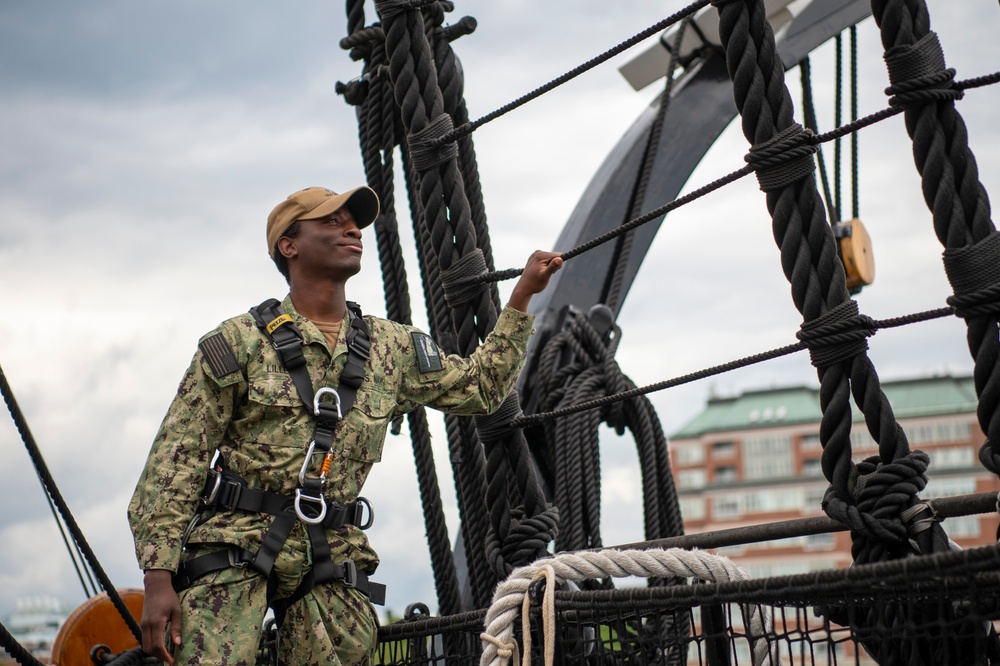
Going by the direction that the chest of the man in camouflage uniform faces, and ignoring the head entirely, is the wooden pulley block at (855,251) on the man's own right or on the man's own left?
on the man's own left

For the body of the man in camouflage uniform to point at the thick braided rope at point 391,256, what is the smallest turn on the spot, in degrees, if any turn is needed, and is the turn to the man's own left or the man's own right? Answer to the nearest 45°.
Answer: approximately 135° to the man's own left

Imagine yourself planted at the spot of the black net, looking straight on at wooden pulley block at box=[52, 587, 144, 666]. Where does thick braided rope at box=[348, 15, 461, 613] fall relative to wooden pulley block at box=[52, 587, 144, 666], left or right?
right

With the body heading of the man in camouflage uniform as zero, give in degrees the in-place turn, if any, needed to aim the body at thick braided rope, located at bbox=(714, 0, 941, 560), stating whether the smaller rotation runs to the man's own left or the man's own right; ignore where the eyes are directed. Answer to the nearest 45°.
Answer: approximately 45° to the man's own left

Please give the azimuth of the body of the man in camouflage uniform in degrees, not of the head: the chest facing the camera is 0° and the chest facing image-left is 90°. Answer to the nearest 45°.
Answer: approximately 315°

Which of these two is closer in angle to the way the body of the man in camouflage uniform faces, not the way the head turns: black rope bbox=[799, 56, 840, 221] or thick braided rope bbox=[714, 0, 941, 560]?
the thick braided rope

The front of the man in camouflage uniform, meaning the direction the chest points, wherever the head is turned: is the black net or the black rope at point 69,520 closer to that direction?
the black net

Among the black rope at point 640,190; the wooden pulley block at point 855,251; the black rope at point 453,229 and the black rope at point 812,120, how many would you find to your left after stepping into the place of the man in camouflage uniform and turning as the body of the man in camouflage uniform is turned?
4

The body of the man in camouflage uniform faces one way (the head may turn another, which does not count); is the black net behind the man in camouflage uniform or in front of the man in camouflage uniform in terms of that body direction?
in front
